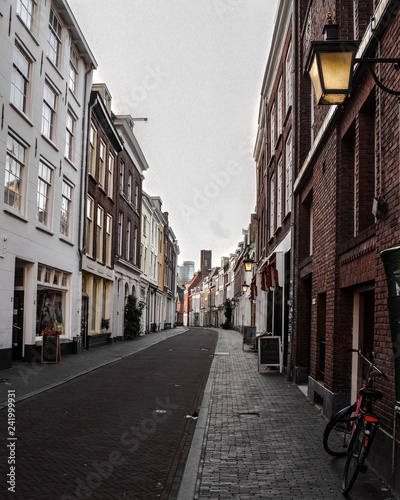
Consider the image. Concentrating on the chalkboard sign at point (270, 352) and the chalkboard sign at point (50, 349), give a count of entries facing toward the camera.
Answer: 2

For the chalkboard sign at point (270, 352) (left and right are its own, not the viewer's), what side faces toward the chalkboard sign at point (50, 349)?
right

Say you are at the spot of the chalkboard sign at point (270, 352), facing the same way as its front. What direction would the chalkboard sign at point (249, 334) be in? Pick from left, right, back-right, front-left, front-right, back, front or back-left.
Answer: back

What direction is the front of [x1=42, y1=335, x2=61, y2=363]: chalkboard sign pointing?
toward the camera

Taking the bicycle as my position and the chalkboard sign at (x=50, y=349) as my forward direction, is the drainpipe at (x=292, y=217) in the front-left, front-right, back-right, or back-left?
front-right

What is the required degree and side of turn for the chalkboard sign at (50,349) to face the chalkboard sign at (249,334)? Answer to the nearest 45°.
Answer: approximately 135° to its left

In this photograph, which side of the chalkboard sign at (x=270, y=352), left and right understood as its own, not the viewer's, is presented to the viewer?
front

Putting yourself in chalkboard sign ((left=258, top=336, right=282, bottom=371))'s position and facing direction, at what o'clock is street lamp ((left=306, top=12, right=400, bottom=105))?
The street lamp is roughly at 12 o'clock from the chalkboard sign.

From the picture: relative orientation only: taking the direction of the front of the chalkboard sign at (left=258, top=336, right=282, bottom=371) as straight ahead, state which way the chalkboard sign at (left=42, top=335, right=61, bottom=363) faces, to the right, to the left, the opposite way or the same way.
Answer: the same way

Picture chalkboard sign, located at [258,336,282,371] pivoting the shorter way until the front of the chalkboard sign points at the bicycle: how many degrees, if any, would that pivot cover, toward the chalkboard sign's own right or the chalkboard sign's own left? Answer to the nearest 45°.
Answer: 0° — it already faces it

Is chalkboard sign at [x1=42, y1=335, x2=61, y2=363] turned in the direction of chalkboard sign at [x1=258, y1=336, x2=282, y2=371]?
no
